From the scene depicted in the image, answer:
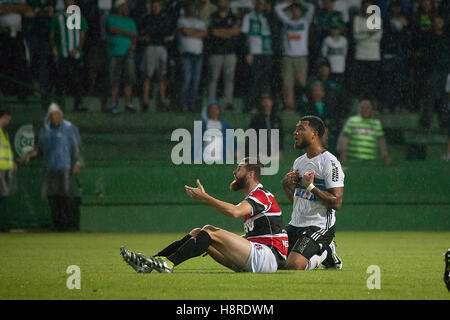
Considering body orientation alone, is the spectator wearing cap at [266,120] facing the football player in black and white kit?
yes

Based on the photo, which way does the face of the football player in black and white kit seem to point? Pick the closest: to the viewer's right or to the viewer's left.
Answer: to the viewer's left

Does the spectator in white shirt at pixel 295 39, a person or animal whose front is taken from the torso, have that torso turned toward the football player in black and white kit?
yes

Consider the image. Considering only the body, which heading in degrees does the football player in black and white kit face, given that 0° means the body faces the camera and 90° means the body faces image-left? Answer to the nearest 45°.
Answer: approximately 45°

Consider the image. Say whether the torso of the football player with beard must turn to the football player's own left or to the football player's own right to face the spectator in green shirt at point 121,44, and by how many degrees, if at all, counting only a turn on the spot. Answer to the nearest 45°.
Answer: approximately 90° to the football player's own right

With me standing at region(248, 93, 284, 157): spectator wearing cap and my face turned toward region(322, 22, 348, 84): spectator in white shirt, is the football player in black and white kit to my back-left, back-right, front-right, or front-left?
back-right

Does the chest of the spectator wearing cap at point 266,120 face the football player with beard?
yes

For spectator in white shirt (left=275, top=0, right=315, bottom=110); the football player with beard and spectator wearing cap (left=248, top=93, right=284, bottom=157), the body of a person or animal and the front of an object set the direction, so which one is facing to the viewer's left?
the football player with beard

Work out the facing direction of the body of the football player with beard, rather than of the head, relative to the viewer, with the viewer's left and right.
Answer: facing to the left of the viewer

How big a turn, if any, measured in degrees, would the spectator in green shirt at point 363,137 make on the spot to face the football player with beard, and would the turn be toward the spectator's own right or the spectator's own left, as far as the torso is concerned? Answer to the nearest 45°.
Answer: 0° — they already face them

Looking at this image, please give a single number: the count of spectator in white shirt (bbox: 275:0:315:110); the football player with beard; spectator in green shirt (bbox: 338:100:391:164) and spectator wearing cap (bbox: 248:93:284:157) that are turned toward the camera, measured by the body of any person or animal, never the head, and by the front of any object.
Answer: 3

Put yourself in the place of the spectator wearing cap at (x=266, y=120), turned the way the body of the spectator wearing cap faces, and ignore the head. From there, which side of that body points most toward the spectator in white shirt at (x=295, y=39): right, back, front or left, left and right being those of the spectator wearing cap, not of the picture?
back
